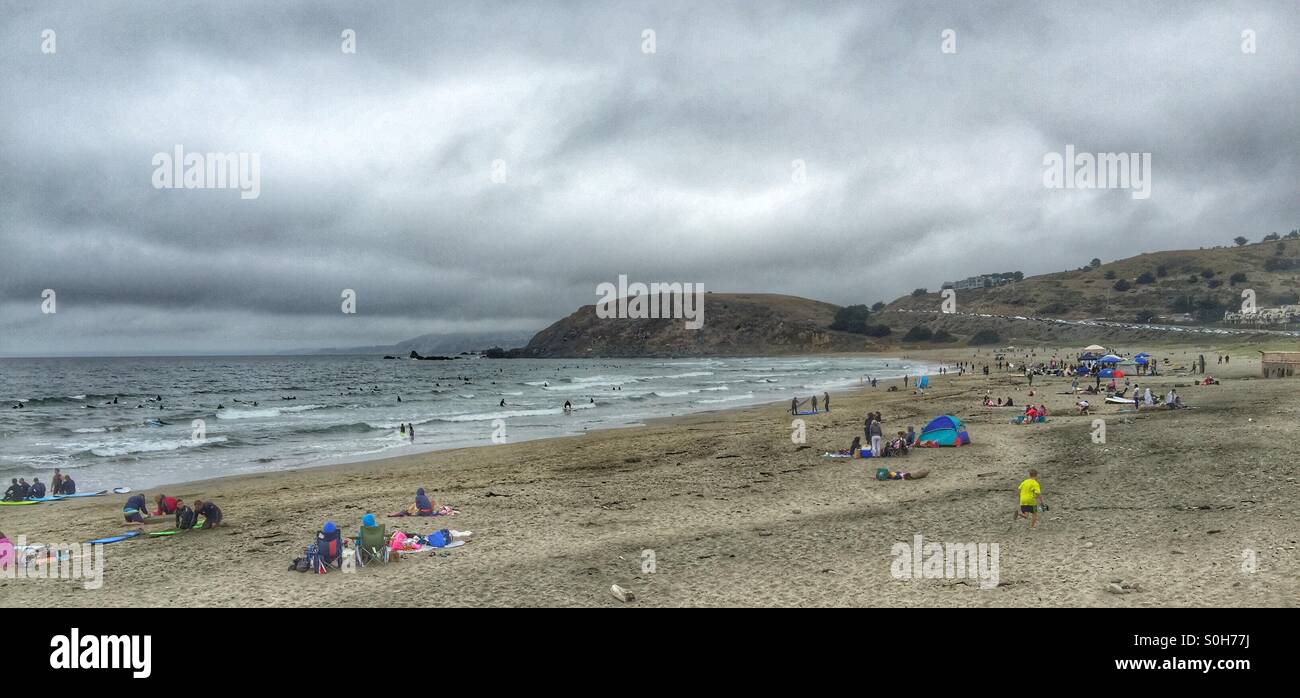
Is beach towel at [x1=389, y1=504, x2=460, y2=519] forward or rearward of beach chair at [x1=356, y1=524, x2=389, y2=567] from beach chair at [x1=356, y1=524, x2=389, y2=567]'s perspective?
forward

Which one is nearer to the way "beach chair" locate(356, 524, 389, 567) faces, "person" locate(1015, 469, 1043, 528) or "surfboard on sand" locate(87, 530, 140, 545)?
the surfboard on sand

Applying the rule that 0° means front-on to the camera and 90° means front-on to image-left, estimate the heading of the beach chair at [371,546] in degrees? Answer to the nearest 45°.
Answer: approximately 180°

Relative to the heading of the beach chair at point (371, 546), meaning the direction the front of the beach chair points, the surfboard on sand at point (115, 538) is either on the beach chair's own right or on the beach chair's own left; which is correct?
on the beach chair's own left

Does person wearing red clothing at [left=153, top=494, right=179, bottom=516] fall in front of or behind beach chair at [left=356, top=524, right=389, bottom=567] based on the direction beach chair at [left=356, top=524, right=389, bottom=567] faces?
in front

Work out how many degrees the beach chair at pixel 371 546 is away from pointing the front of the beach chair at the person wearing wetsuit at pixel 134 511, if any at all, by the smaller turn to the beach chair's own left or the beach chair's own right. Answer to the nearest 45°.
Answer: approximately 45° to the beach chair's own left

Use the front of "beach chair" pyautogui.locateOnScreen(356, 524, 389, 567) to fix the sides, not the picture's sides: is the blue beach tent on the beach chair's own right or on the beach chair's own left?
on the beach chair's own right

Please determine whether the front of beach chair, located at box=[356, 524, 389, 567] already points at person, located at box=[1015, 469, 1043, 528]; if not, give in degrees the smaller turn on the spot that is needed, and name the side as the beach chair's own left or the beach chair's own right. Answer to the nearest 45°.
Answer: approximately 90° to the beach chair's own right

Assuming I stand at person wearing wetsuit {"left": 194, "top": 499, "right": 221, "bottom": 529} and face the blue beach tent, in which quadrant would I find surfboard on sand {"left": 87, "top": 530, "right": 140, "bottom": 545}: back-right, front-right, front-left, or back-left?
back-right
